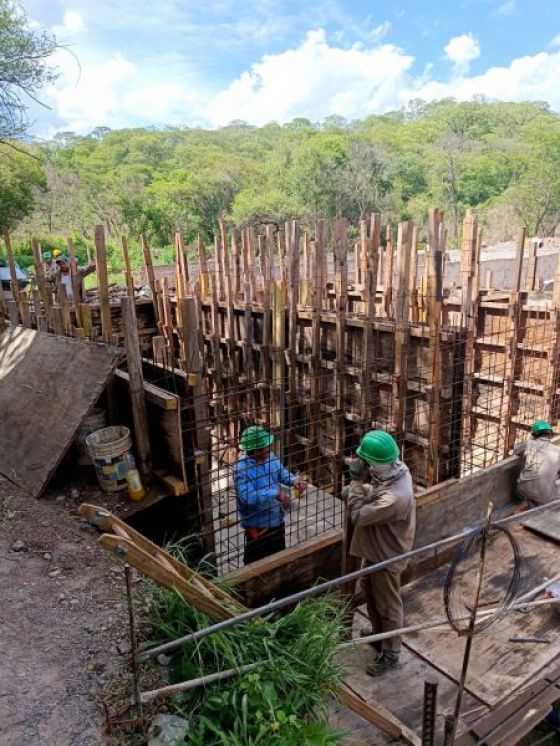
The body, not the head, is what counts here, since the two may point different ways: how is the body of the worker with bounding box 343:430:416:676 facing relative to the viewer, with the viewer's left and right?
facing to the left of the viewer

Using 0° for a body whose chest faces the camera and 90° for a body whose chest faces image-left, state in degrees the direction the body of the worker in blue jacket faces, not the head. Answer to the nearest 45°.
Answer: approximately 315°

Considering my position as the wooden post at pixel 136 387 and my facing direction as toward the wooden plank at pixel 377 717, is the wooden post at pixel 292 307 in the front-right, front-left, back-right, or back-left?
back-left
